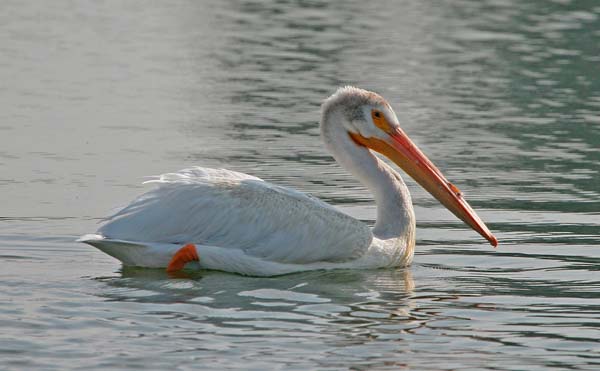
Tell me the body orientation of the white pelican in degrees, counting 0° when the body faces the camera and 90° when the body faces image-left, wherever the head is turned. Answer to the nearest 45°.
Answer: approximately 270°
